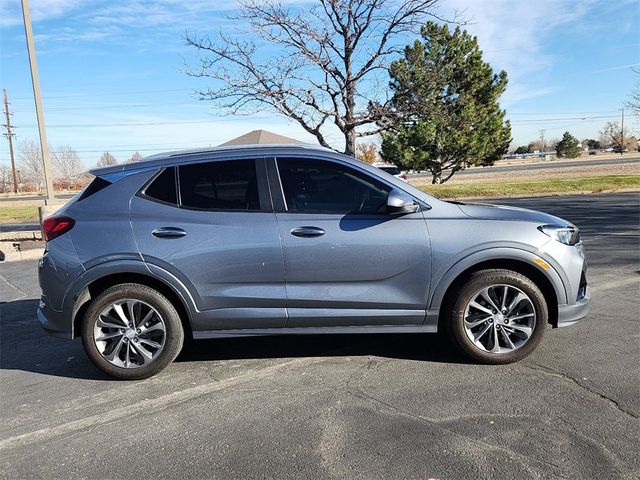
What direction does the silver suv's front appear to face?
to the viewer's right

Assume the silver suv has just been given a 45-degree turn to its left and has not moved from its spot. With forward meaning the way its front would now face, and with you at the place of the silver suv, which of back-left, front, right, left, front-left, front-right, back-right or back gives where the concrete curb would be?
left

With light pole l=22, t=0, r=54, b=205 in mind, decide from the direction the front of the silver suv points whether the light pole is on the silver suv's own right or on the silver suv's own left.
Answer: on the silver suv's own left
